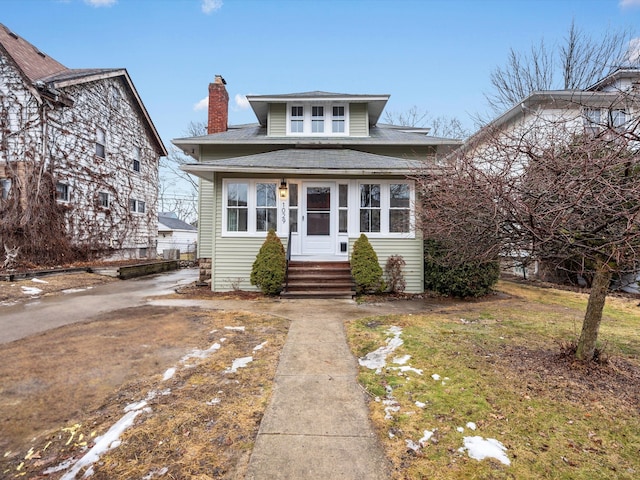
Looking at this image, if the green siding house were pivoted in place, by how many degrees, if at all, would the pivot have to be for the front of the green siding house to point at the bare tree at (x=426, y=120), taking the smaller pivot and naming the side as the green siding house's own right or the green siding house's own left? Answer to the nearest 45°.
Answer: approximately 135° to the green siding house's own left

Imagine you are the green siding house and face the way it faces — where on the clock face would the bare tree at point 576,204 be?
The bare tree is roughly at 11 o'clock from the green siding house.

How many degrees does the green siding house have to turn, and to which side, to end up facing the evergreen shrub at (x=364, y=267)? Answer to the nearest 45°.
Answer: approximately 45° to its left

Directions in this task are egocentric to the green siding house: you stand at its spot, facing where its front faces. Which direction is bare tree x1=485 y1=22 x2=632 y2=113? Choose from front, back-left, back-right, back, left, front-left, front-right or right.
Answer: back-left

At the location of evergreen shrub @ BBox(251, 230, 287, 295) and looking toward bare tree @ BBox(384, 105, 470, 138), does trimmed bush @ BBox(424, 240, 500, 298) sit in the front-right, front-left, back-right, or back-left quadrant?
front-right

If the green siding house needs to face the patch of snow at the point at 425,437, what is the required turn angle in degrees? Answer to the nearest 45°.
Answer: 0° — it already faces it

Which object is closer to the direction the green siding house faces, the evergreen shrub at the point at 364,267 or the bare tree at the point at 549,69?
the evergreen shrub

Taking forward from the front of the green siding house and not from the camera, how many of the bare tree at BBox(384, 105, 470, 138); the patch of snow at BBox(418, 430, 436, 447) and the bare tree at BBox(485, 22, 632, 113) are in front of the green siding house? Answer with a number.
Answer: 1

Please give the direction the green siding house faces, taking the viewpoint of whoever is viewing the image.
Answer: facing the viewer

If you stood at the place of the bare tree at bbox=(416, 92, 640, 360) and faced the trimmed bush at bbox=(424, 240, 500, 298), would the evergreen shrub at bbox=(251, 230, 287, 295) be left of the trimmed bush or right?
left

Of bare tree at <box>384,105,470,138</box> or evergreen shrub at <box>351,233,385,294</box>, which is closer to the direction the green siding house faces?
the evergreen shrub

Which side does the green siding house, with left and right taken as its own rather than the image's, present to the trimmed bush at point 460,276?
left
